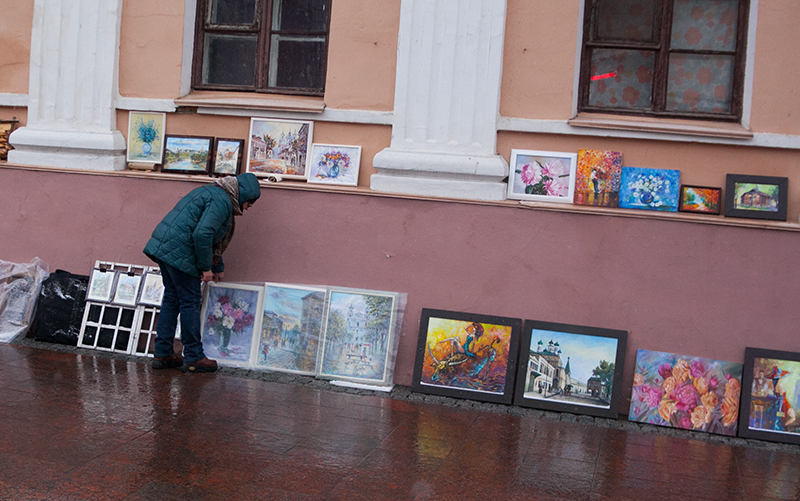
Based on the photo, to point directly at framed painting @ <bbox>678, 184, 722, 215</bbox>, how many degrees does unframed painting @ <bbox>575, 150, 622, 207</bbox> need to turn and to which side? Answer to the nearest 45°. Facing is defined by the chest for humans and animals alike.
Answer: approximately 90° to its left

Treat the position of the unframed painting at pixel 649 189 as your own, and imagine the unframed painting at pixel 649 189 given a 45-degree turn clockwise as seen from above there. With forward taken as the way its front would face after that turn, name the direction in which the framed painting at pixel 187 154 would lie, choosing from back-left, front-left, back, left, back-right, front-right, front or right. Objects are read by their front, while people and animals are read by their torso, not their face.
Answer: front-right

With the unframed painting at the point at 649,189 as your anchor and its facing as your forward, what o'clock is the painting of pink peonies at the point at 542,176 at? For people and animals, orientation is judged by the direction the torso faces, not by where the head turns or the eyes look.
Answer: The painting of pink peonies is roughly at 3 o'clock from the unframed painting.

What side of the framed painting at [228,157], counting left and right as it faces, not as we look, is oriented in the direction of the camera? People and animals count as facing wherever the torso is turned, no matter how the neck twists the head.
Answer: front

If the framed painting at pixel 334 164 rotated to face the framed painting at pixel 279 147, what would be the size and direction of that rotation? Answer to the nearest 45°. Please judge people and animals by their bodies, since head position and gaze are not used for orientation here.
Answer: approximately 90° to its right

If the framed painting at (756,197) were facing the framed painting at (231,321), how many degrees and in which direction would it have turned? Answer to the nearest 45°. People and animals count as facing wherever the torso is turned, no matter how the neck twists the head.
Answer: approximately 90° to its right

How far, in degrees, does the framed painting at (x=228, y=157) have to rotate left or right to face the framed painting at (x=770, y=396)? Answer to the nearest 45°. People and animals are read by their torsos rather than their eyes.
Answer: approximately 45° to its left

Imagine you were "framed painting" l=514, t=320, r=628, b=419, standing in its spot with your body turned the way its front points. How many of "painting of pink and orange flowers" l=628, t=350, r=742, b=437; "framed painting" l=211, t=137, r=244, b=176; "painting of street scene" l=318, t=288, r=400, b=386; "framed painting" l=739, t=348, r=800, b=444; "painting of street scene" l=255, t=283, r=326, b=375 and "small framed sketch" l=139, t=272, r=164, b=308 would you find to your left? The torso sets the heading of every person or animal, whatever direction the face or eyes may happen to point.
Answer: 2

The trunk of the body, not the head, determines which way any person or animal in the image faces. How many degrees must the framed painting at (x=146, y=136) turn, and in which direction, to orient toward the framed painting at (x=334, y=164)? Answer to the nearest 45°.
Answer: approximately 45° to its left

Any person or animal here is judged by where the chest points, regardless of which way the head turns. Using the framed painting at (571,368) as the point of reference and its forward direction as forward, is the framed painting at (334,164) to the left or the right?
on its right

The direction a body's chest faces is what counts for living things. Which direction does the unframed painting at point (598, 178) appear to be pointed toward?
toward the camera

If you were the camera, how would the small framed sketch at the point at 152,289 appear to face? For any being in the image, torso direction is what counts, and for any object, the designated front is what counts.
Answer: facing the viewer
